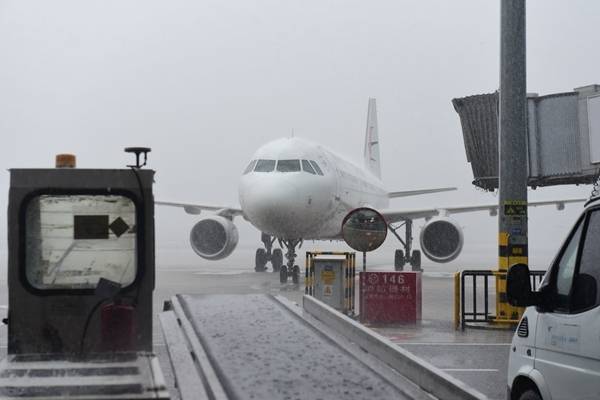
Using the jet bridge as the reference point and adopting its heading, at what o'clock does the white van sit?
The white van is roughly at 9 o'clock from the jet bridge.

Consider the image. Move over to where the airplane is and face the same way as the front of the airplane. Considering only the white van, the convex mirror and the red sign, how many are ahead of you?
3

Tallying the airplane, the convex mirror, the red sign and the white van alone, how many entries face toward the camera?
3

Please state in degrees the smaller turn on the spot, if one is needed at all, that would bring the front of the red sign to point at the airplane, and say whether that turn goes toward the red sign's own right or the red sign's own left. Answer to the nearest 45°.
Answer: approximately 180°

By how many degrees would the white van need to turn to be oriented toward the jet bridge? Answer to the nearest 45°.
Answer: approximately 45° to its right

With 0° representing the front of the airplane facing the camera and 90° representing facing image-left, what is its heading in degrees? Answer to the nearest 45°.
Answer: approximately 0°

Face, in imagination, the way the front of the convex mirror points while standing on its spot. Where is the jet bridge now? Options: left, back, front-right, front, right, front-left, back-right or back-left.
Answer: left

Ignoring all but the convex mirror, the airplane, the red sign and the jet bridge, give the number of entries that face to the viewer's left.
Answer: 1

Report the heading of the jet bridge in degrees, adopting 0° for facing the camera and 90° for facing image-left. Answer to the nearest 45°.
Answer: approximately 90°

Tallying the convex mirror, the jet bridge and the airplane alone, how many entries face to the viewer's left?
1

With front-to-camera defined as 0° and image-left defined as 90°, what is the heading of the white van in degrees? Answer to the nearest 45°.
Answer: approximately 135°

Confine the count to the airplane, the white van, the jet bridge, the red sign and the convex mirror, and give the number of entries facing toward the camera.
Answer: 3
